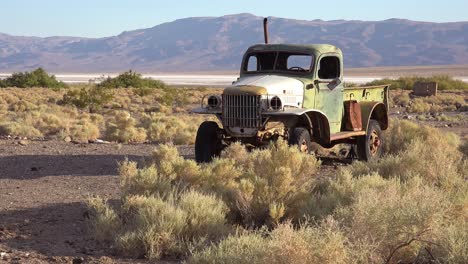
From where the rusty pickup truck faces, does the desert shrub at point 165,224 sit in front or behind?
in front

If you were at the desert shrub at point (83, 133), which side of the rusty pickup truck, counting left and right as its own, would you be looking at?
right

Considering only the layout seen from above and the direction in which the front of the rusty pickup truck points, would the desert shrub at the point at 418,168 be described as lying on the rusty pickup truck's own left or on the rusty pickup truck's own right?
on the rusty pickup truck's own left

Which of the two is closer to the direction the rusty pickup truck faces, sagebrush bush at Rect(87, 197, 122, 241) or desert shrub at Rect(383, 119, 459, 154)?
the sagebrush bush

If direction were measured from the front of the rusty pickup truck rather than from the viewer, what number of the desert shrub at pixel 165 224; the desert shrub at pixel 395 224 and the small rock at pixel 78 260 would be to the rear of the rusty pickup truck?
0

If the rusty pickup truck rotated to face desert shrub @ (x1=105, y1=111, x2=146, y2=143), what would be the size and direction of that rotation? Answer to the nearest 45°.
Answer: approximately 90° to its right

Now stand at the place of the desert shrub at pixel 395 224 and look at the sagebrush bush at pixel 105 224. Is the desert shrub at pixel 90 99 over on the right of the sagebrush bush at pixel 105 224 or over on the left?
right

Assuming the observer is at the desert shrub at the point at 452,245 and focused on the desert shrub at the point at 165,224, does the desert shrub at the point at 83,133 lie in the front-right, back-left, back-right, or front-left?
front-right

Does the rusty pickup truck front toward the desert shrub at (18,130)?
no

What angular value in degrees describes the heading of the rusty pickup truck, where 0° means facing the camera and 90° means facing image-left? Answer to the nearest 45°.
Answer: approximately 45°

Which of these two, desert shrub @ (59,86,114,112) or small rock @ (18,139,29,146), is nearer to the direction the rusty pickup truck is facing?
the small rock

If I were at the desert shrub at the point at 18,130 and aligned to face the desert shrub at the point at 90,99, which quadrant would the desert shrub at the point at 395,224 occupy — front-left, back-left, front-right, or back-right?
back-right

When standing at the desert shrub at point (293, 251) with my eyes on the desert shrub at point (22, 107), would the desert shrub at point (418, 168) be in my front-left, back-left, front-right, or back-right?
front-right

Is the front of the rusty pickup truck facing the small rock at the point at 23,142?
no
